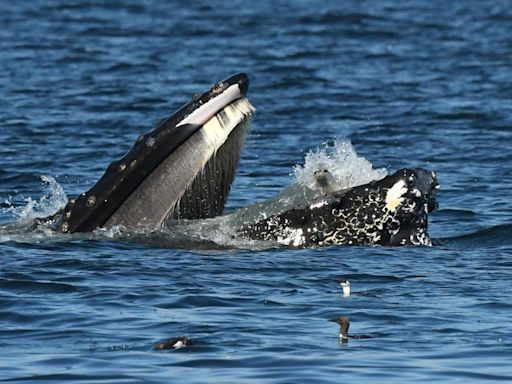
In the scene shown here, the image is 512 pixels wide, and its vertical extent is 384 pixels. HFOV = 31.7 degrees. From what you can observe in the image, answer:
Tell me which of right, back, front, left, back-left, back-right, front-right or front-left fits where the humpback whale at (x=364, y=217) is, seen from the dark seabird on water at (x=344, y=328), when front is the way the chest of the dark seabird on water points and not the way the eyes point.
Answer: right

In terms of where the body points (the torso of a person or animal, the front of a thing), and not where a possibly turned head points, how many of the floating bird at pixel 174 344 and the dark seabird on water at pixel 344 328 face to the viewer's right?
1

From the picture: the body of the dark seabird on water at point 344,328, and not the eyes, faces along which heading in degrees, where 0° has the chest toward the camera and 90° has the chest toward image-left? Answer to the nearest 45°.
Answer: approximately 90°

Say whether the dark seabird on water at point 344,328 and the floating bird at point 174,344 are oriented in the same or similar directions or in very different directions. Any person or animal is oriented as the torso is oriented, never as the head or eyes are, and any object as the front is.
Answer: very different directions

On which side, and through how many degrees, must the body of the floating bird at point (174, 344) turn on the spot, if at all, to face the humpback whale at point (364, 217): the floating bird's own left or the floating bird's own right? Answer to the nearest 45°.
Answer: approximately 45° to the floating bird's own left

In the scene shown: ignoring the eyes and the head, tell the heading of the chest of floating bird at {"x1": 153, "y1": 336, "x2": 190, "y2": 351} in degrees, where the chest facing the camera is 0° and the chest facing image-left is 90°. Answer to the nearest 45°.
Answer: approximately 270°

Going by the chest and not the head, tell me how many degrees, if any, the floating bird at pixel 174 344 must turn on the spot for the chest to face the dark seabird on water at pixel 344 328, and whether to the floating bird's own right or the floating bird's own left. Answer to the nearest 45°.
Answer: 0° — it already faces it

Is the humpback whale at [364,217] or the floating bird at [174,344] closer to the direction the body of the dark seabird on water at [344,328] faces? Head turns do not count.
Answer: the floating bird

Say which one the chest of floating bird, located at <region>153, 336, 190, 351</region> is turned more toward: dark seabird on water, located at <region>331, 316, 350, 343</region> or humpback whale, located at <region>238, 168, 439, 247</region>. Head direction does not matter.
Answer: the dark seabird on water

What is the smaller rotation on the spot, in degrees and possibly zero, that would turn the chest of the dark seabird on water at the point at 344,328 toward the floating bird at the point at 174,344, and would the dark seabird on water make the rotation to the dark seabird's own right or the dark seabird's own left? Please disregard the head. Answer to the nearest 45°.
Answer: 0° — it already faces it
